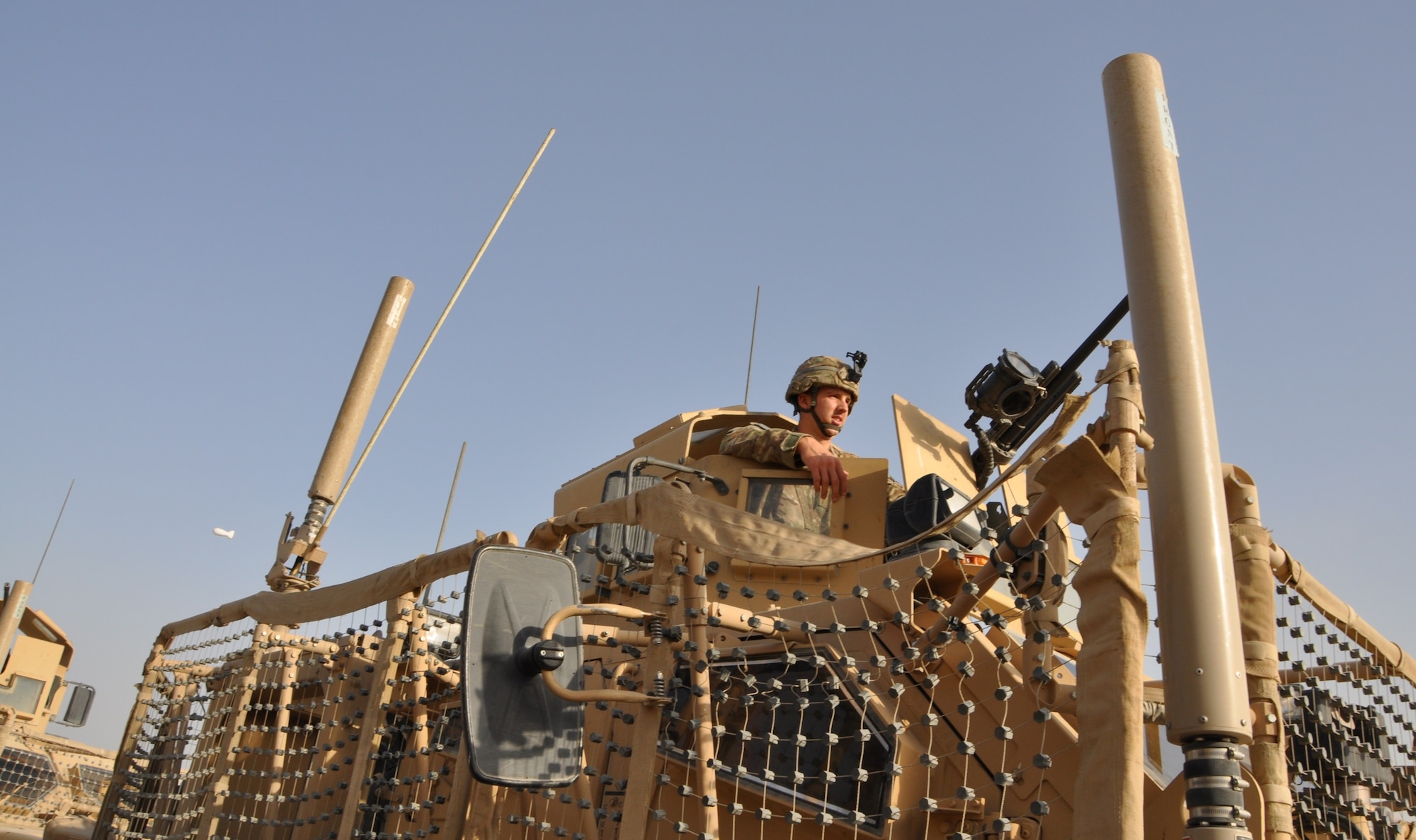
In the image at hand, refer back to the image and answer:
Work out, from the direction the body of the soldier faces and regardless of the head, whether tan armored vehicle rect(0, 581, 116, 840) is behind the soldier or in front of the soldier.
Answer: behind

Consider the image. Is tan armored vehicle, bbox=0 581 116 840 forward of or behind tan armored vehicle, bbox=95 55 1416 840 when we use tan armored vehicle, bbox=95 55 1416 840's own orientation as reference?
behind

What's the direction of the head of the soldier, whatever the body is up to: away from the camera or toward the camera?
toward the camera

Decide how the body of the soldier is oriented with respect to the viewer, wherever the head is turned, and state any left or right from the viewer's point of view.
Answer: facing the viewer and to the right of the viewer

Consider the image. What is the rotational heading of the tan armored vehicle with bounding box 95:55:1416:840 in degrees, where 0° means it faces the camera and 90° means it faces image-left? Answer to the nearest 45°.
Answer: approximately 315°
